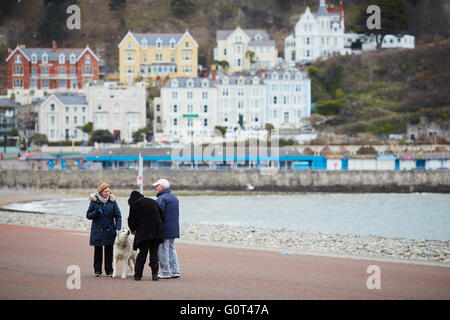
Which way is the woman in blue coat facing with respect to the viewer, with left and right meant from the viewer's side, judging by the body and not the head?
facing the viewer

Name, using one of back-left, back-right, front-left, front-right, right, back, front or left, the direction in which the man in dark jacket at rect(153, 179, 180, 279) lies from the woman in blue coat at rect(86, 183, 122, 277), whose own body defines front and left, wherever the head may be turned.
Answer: left

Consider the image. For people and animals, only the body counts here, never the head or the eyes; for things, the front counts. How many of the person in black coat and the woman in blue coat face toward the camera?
1

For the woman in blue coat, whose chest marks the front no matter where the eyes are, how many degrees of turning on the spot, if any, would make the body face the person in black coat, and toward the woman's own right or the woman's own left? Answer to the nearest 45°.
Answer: approximately 45° to the woman's own left

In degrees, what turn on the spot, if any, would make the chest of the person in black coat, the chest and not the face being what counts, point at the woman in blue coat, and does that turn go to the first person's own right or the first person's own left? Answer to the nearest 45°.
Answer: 0° — they already face them

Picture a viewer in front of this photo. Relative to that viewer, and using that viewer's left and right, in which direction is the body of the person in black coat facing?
facing away from the viewer and to the left of the viewer
